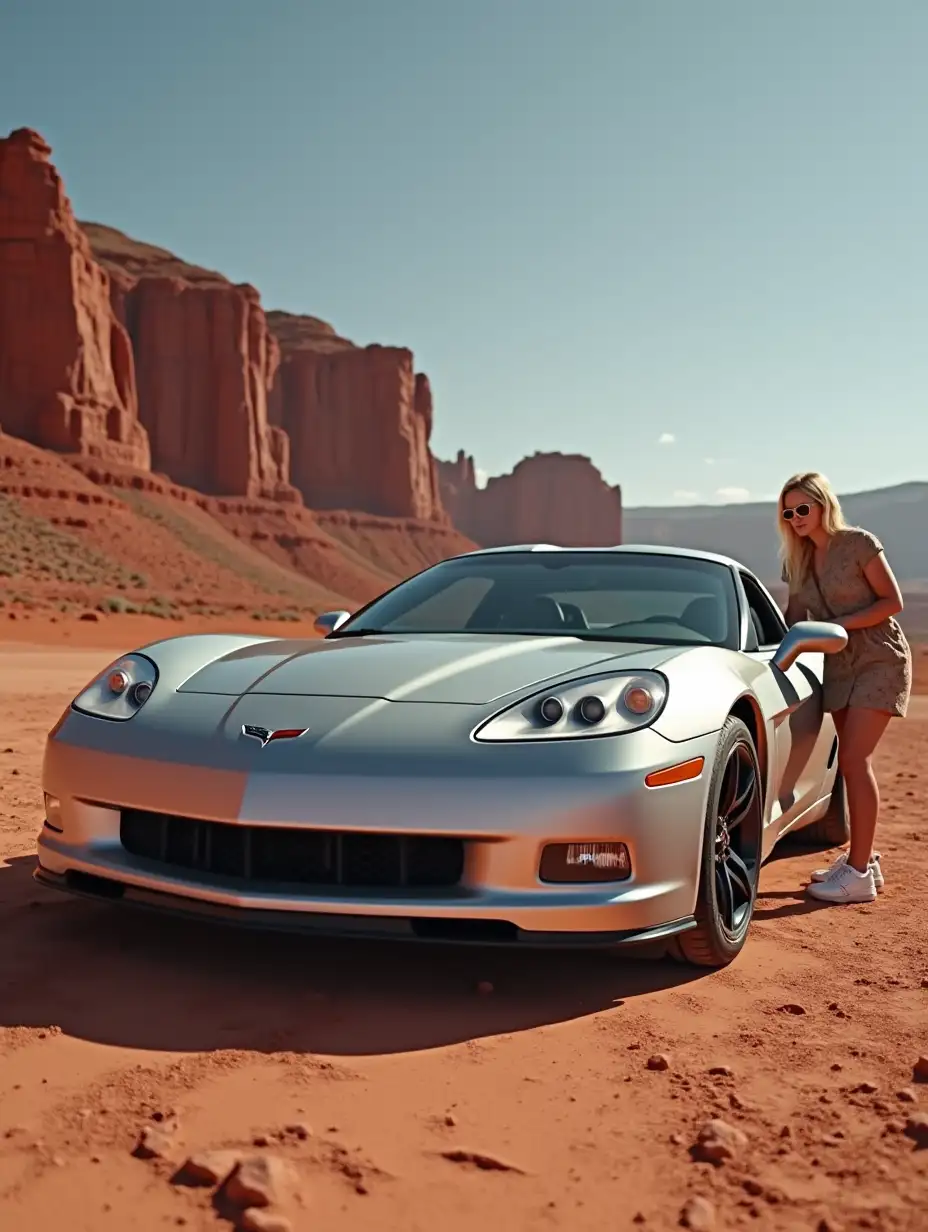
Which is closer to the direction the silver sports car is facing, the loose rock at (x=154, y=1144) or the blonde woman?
the loose rock

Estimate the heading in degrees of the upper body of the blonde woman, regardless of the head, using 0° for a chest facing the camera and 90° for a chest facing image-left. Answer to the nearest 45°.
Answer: approximately 45°

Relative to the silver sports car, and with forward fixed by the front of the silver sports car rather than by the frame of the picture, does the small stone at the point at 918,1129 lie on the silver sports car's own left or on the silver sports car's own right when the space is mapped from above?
on the silver sports car's own left

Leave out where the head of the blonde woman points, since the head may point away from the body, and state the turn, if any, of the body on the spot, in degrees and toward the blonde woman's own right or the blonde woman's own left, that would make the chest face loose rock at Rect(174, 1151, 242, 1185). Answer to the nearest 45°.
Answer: approximately 45° to the blonde woman's own left

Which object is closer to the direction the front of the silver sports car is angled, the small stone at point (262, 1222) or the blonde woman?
the small stone

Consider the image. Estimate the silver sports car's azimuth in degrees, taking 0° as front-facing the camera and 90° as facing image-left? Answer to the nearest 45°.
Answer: approximately 45°

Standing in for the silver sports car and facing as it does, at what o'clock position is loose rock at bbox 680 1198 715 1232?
The loose rock is roughly at 10 o'clock from the silver sports car.
